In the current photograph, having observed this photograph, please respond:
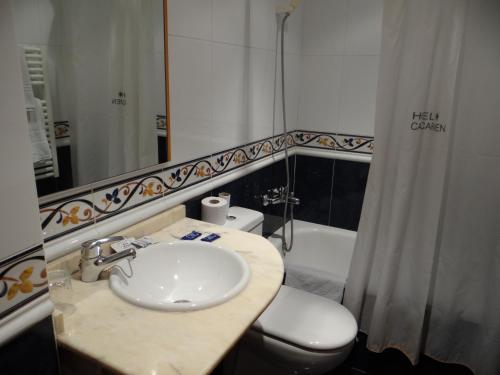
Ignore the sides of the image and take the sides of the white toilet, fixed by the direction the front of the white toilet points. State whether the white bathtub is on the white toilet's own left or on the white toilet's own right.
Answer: on the white toilet's own left

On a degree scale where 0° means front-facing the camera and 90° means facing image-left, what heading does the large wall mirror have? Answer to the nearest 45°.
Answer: approximately 315°

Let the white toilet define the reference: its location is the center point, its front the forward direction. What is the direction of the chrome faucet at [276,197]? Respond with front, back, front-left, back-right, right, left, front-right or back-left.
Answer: back-left

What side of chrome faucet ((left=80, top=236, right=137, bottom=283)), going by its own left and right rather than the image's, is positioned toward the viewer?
right

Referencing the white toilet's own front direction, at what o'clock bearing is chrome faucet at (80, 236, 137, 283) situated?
The chrome faucet is roughly at 3 o'clock from the white toilet.

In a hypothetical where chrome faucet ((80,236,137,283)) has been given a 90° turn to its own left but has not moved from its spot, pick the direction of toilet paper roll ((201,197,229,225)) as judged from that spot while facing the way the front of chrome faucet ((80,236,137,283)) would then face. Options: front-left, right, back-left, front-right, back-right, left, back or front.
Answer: front-right

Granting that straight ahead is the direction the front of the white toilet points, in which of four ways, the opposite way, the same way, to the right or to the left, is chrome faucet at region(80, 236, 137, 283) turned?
to the left
